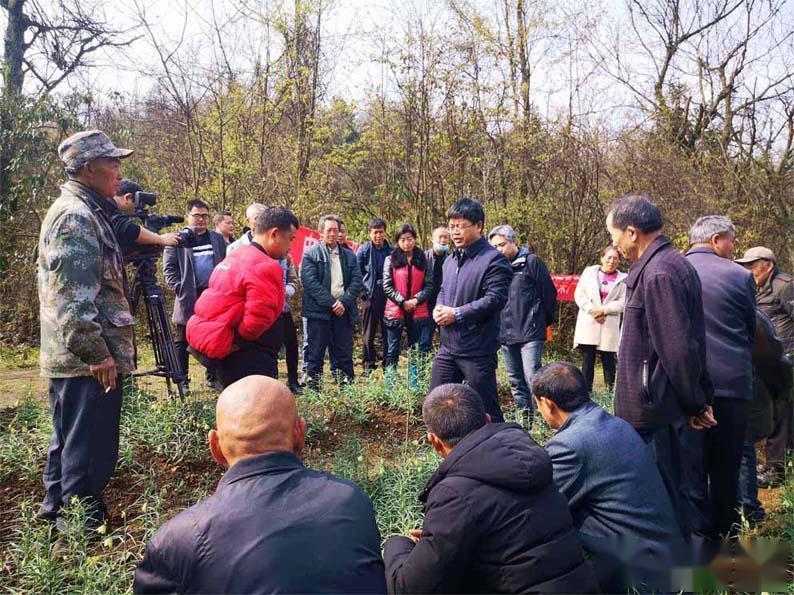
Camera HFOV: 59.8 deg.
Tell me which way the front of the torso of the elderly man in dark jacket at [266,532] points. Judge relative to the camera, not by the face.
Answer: away from the camera

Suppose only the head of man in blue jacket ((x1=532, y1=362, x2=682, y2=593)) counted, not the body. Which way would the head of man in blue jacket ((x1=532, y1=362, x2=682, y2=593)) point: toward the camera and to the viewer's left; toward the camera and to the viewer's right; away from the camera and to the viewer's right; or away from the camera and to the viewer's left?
away from the camera and to the viewer's left

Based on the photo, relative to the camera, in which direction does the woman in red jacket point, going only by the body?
toward the camera

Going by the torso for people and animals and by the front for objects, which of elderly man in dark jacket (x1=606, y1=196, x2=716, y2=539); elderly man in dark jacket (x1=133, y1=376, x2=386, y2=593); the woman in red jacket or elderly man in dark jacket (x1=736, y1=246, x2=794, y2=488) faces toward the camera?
the woman in red jacket

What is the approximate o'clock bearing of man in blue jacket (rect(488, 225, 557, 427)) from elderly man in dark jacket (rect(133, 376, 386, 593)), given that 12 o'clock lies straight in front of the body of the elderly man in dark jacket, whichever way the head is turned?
The man in blue jacket is roughly at 1 o'clock from the elderly man in dark jacket.

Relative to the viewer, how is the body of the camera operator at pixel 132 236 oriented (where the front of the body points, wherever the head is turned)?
to the viewer's right

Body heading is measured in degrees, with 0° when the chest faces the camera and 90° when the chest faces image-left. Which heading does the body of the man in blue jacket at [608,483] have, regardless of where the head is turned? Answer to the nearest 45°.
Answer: approximately 135°

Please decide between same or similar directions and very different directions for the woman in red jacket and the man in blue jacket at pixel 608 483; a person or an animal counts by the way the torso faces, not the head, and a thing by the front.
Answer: very different directions

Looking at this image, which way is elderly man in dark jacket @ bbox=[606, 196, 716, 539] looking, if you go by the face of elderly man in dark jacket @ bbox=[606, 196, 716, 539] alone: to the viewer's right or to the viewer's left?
to the viewer's left

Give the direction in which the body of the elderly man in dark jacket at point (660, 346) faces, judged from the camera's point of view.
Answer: to the viewer's left

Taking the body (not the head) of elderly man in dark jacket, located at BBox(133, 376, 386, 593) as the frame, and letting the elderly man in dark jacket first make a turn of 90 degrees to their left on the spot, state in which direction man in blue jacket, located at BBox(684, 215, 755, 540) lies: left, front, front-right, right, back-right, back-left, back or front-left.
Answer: back-right

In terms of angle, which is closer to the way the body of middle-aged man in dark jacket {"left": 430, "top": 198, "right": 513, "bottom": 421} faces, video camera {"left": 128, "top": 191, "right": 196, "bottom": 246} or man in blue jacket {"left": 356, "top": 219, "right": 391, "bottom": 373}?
the video camera

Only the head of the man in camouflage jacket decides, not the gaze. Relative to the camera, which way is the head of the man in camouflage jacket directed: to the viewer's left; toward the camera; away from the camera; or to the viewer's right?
to the viewer's right

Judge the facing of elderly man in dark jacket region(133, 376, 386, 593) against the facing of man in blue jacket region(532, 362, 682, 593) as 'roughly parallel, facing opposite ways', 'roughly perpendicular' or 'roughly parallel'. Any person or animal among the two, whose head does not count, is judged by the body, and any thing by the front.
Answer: roughly parallel

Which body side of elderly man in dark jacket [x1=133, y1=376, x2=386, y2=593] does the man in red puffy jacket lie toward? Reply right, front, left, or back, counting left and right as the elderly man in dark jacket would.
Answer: front

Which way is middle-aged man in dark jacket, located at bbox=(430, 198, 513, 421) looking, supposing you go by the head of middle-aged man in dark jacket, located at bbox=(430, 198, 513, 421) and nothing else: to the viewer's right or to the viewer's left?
to the viewer's left

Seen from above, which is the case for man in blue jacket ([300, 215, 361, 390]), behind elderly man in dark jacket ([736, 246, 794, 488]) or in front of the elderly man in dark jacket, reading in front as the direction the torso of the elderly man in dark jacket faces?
in front

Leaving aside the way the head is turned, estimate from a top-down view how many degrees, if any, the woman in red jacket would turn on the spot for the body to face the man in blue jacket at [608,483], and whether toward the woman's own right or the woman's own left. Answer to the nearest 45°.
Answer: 0° — they already face them
